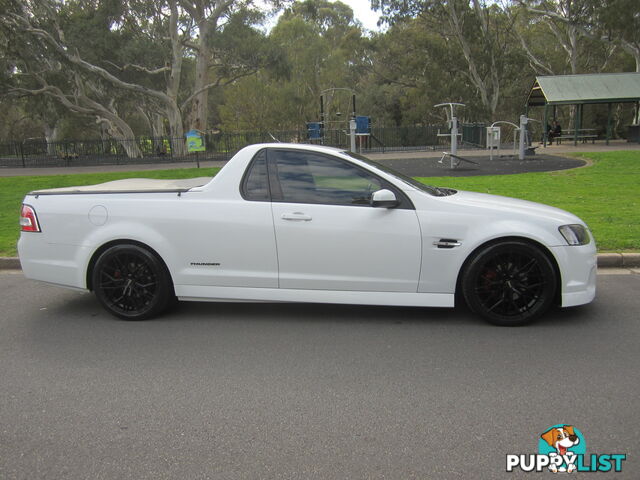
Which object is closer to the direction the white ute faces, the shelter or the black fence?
the shelter

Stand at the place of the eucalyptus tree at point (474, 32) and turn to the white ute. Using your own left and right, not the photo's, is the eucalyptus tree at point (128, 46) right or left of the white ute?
right

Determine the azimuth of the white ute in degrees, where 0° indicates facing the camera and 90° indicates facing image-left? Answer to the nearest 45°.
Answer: approximately 270°

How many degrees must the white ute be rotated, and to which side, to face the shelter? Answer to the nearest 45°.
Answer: approximately 45° to its left

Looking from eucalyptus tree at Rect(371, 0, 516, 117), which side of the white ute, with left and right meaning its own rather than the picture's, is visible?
left

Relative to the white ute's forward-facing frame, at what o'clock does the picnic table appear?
The picnic table is roughly at 10 o'clock from the white ute.

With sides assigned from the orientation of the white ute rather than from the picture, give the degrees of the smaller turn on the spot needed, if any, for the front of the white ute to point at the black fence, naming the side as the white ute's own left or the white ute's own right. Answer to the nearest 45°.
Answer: approximately 90° to the white ute's own left

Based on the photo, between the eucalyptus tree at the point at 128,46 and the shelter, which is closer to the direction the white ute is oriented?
the shelter

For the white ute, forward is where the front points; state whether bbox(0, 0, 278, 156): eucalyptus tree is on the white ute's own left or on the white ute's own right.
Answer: on the white ute's own left
